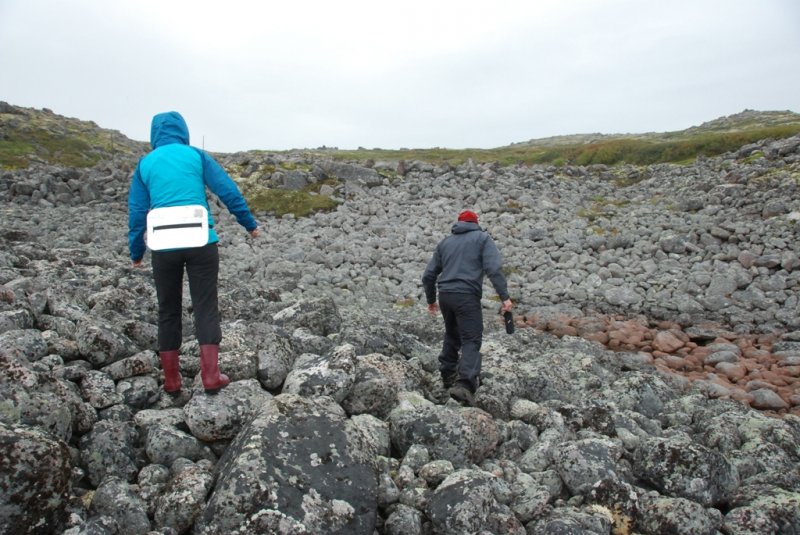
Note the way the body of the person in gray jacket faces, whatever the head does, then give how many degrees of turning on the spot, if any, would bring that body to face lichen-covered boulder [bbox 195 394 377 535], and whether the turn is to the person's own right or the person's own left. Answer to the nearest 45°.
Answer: approximately 180°

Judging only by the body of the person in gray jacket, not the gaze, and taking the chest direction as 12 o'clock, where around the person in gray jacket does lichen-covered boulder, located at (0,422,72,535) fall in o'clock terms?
The lichen-covered boulder is roughly at 7 o'clock from the person in gray jacket.

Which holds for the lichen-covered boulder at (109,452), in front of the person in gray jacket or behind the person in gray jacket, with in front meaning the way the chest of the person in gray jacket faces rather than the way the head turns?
behind

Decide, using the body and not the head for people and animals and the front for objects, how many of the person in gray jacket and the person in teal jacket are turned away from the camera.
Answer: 2

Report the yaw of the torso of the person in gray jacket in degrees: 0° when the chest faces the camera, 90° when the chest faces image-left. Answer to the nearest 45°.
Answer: approximately 180°

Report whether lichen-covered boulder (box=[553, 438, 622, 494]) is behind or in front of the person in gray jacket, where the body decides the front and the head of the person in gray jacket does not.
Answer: behind

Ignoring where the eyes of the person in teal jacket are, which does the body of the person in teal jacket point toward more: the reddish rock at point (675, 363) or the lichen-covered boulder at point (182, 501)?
the reddish rock

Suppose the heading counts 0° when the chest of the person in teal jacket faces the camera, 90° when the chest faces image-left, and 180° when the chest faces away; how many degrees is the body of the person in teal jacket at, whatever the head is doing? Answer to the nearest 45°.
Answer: approximately 180°

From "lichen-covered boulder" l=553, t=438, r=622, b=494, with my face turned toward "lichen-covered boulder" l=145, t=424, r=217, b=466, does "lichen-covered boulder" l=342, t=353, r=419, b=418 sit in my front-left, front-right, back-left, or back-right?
front-right

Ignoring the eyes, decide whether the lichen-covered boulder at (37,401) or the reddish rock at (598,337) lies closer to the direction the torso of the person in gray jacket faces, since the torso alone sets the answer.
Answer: the reddish rock

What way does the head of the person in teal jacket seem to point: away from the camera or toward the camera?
away from the camera

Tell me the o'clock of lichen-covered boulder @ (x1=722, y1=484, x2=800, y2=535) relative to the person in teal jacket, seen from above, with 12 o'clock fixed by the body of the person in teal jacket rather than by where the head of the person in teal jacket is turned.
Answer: The lichen-covered boulder is roughly at 4 o'clock from the person in teal jacket.

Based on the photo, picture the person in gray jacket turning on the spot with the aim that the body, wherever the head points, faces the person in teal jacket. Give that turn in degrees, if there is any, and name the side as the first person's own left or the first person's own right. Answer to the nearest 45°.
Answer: approximately 135° to the first person's own left
